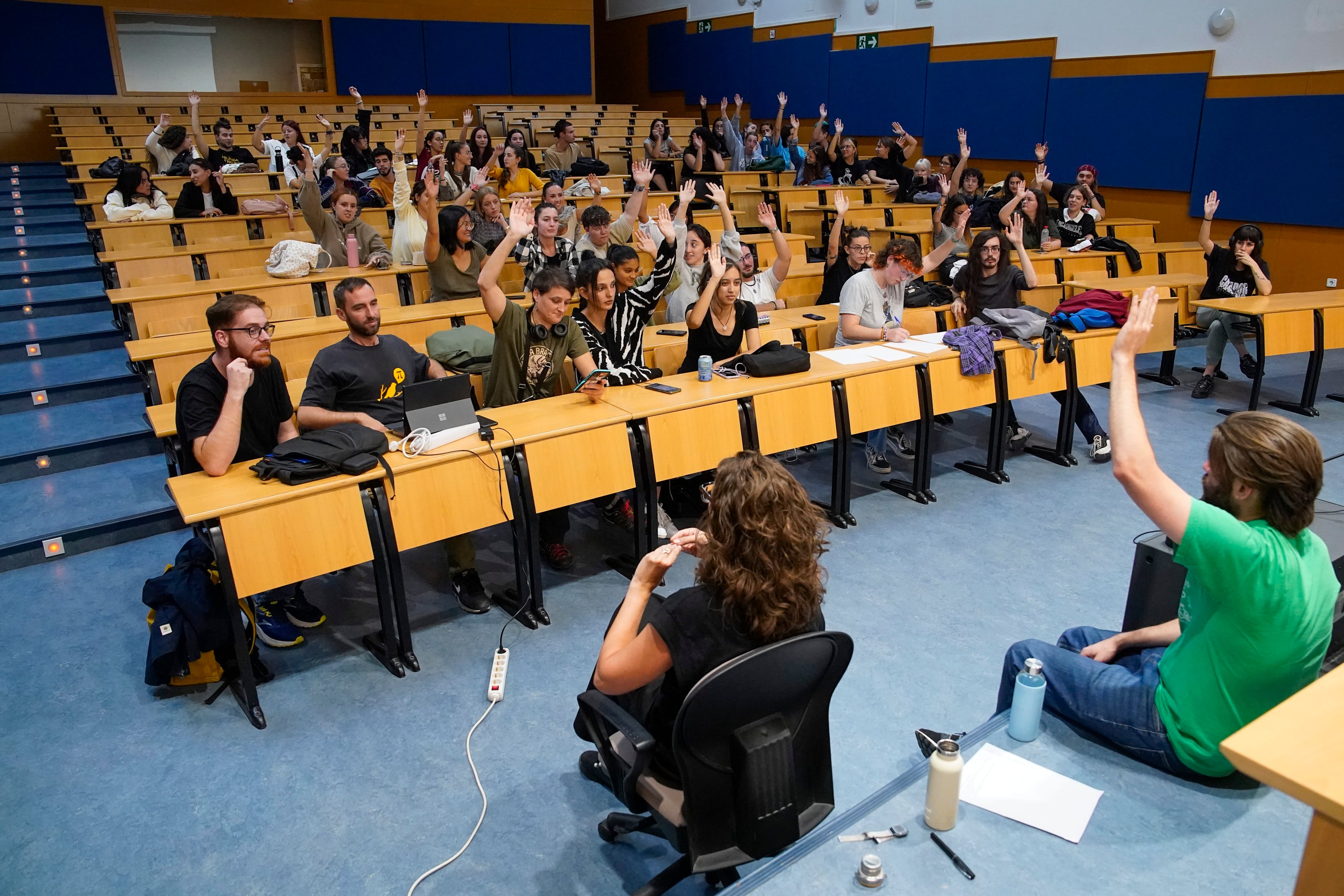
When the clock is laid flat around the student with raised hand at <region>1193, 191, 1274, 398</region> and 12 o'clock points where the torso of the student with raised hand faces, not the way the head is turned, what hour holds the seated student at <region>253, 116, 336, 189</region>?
The seated student is roughly at 2 o'clock from the student with raised hand.

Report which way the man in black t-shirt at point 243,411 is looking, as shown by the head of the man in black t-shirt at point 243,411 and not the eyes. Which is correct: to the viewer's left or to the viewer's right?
to the viewer's right

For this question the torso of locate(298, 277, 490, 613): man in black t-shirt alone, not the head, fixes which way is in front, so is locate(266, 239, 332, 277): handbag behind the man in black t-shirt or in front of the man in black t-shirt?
behind

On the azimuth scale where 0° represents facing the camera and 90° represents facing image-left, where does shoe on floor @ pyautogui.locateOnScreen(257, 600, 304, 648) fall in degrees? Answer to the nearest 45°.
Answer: approximately 315°

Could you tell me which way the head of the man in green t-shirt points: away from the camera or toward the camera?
away from the camera

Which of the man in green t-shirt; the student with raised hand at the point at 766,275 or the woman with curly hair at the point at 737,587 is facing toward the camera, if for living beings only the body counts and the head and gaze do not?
the student with raised hand

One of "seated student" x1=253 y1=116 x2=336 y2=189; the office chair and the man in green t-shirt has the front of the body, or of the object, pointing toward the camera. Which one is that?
the seated student

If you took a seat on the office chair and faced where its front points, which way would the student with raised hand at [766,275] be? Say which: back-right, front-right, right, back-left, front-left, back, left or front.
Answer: front-right

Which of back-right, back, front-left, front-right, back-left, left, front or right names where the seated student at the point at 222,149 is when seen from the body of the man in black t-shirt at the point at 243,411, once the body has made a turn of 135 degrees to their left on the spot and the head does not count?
front

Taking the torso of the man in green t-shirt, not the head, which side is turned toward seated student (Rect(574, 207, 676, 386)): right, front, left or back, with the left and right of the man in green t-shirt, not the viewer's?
front

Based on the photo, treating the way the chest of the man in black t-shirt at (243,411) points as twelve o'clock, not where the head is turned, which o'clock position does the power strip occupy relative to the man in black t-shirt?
The power strip is roughly at 12 o'clock from the man in black t-shirt.

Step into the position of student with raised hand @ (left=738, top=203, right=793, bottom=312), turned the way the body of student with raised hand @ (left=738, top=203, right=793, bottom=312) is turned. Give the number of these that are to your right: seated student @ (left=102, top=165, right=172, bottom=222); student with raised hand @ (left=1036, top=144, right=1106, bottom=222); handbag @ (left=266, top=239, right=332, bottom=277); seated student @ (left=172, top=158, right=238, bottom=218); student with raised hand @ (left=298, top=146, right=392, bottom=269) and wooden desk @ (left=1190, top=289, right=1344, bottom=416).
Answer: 4

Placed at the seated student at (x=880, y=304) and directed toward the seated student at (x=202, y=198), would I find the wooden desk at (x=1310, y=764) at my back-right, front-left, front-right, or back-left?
back-left

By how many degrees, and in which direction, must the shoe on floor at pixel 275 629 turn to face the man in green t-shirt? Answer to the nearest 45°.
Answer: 0° — it already faces them
